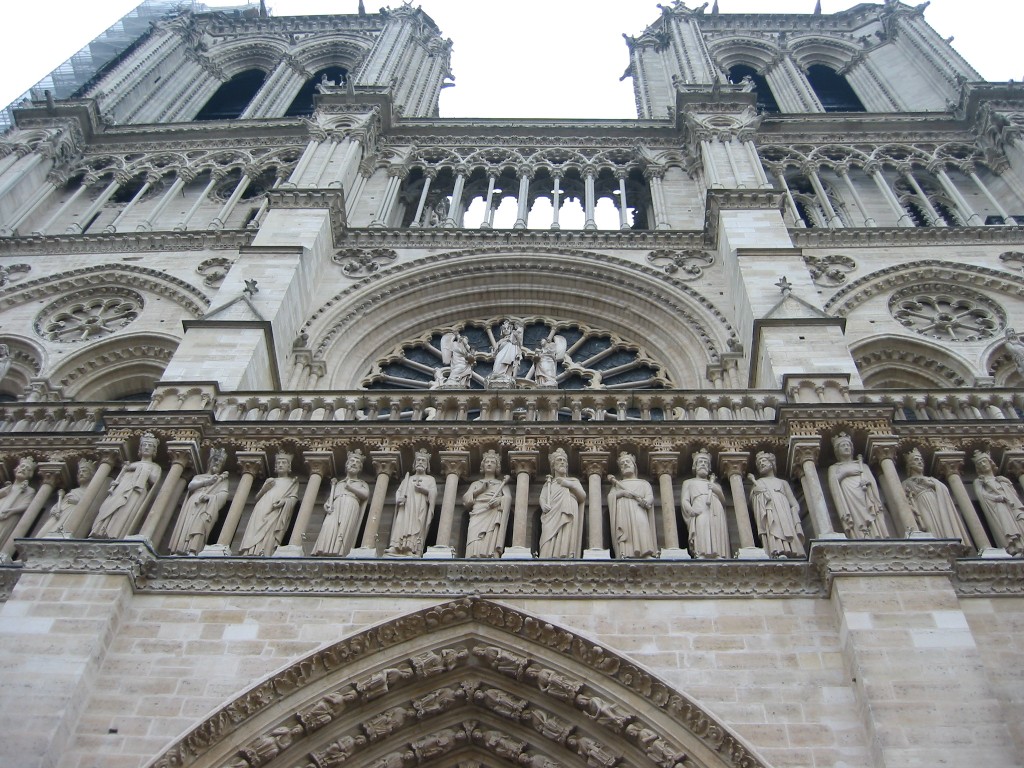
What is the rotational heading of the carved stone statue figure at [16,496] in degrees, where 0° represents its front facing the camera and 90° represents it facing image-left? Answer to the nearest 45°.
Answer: approximately 0°

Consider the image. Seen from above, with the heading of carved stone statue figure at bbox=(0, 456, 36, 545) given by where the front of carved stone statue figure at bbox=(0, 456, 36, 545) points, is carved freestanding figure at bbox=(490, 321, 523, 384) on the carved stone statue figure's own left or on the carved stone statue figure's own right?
on the carved stone statue figure's own left

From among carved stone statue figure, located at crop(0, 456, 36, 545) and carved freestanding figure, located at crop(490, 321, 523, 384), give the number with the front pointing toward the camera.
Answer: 2

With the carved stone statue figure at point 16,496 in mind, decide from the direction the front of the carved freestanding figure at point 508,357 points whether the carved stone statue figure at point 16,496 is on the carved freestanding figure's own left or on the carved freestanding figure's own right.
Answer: on the carved freestanding figure's own right

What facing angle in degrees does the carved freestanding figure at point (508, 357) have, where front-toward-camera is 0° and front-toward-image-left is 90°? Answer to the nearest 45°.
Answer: approximately 0°
